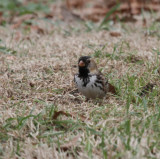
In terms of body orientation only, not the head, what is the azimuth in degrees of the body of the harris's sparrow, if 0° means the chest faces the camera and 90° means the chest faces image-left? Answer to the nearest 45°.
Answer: approximately 45°
